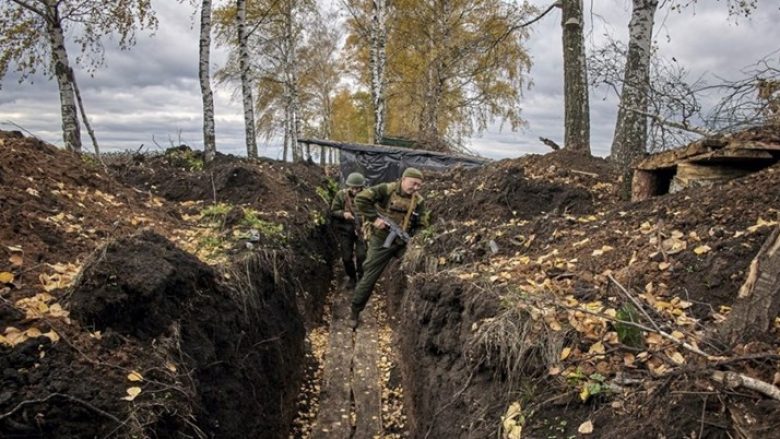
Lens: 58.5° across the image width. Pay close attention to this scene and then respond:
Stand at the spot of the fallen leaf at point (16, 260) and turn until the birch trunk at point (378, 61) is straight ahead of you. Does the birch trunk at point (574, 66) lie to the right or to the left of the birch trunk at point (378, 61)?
right

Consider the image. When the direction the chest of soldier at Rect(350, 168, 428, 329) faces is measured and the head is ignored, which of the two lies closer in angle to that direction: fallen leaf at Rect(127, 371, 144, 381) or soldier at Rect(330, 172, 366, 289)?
the fallen leaf

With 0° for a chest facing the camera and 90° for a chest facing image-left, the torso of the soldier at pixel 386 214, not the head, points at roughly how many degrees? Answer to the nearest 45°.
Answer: approximately 315°

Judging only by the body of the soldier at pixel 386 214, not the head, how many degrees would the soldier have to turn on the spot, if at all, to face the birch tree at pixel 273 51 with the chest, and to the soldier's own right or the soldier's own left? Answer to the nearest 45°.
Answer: approximately 135° to the soldier's own left

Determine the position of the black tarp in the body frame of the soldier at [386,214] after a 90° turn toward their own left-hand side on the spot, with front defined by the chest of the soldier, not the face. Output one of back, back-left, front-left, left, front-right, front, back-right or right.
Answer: front-left

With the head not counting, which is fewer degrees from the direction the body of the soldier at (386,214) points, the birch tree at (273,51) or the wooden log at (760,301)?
the wooden log

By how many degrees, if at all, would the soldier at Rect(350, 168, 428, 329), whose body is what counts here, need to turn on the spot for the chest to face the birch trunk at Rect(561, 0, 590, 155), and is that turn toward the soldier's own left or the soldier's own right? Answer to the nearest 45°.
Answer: approximately 90° to the soldier's own left

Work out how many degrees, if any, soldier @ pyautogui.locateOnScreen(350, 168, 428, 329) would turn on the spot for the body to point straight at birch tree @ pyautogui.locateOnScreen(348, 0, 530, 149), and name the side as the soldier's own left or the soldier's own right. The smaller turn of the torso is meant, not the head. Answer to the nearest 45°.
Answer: approximately 135° to the soldier's own left

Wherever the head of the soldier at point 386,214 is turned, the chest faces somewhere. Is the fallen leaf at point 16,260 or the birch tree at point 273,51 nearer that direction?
the fallen leaf

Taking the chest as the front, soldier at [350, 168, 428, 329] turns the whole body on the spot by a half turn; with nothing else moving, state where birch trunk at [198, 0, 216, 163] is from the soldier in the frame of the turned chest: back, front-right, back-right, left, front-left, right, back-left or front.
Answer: front

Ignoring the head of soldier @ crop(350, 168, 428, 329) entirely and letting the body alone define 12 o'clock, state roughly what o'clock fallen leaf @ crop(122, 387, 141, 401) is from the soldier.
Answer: The fallen leaf is roughly at 2 o'clock from the soldier.
